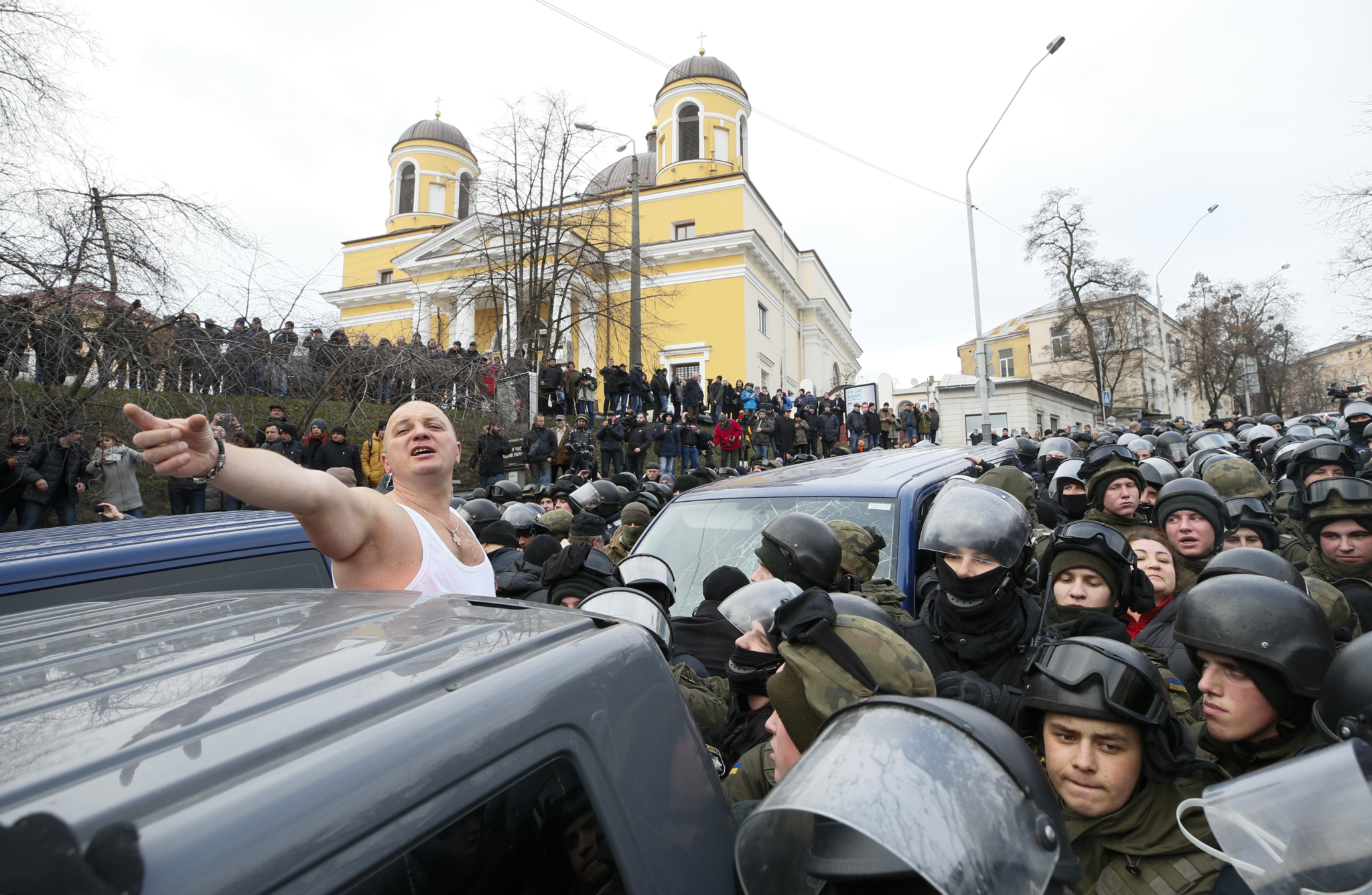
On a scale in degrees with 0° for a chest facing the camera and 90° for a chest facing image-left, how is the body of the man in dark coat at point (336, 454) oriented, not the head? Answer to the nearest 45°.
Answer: approximately 0°

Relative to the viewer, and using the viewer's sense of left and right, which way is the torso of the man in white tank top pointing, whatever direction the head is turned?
facing the viewer and to the right of the viewer

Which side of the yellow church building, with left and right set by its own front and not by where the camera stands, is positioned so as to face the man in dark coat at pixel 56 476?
front

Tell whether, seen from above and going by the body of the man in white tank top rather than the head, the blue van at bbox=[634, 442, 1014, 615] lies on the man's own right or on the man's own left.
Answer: on the man's own left

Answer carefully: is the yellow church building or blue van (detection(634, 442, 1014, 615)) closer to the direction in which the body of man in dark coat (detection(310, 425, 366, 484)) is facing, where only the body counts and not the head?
the blue van

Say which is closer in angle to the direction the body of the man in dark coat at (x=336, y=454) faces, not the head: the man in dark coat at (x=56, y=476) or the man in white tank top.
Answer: the man in white tank top

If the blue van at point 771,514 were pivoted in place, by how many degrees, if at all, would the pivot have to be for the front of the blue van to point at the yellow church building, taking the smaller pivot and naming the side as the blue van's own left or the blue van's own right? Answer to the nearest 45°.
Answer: approximately 135° to the blue van's own right
